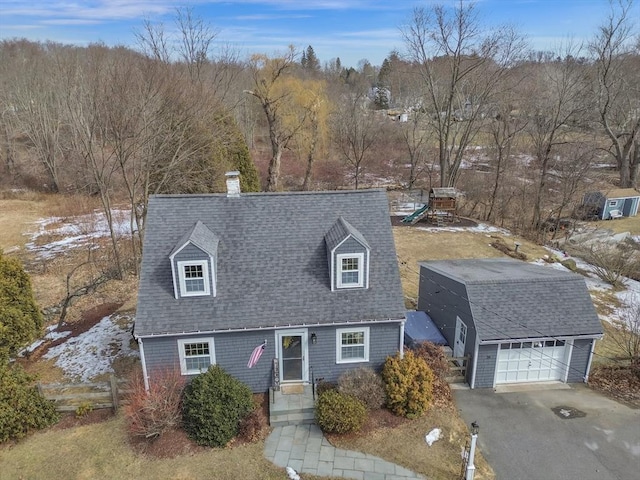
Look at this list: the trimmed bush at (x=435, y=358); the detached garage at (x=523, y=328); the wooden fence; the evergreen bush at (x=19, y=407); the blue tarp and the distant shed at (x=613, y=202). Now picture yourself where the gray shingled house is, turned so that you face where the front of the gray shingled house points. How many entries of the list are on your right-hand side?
2

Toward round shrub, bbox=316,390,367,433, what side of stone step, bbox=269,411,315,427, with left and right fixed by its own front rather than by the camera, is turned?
left

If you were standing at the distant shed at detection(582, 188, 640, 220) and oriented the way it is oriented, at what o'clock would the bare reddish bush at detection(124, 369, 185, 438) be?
The bare reddish bush is roughly at 2 o'clock from the distant shed.

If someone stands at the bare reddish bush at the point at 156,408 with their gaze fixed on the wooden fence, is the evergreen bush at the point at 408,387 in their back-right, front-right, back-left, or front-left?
back-right

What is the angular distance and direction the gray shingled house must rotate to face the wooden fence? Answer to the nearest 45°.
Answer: approximately 90° to its right

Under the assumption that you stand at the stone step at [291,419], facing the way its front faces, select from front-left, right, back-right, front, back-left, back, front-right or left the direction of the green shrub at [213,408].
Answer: right

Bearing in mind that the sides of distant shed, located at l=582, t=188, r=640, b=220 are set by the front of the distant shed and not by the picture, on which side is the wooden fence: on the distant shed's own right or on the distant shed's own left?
on the distant shed's own right

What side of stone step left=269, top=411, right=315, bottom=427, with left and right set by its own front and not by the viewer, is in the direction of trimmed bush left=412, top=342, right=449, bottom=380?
left

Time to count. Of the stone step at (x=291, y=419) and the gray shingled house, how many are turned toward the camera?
2

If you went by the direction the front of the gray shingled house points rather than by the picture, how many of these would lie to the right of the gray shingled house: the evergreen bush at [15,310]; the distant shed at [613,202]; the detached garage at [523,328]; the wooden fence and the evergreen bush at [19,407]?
3

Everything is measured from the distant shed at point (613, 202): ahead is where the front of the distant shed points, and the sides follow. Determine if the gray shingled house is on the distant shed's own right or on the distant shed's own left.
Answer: on the distant shed's own right

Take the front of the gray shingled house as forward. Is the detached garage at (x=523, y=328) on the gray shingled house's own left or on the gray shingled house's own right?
on the gray shingled house's own left

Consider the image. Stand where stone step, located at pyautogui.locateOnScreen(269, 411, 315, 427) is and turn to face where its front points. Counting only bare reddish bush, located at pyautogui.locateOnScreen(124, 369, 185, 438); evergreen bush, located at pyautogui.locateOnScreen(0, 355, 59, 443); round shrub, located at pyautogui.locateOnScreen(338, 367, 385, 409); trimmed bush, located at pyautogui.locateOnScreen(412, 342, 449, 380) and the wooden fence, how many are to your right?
3

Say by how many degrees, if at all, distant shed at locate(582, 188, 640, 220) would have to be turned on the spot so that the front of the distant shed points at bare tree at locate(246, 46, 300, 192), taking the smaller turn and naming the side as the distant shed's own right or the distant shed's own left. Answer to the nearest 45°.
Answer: approximately 90° to the distant shed's own right

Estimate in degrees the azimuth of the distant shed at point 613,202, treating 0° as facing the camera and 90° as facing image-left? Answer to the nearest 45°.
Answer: approximately 315°
